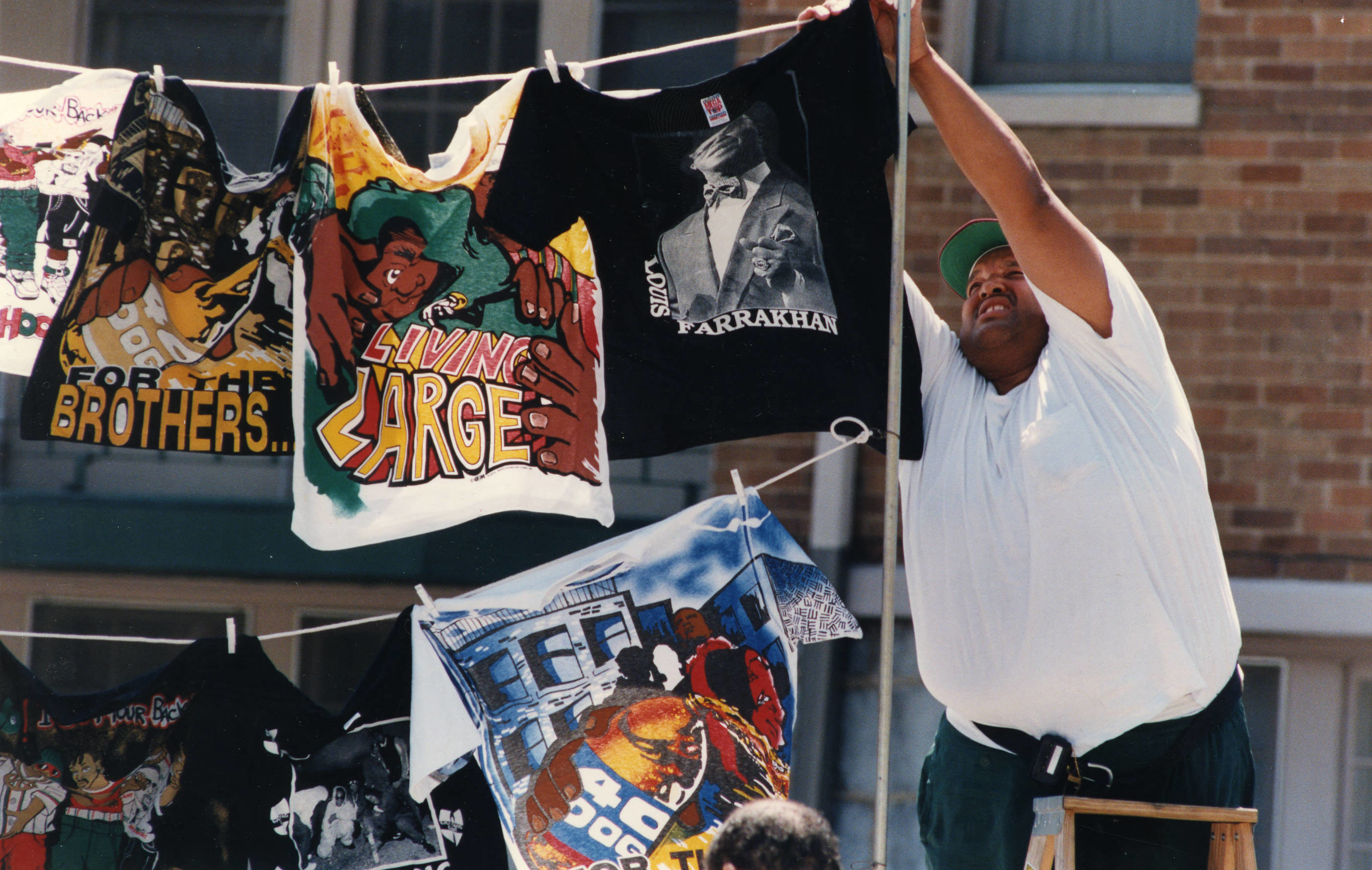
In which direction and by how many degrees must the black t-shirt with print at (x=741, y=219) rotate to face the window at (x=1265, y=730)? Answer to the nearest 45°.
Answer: approximately 135° to its left

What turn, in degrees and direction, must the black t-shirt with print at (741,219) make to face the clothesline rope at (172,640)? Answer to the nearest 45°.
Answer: approximately 90° to its right

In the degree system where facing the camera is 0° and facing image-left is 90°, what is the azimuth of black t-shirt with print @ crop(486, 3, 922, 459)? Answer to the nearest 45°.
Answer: approximately 0°

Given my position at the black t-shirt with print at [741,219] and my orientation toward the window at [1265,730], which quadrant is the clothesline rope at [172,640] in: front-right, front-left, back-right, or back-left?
back-left
